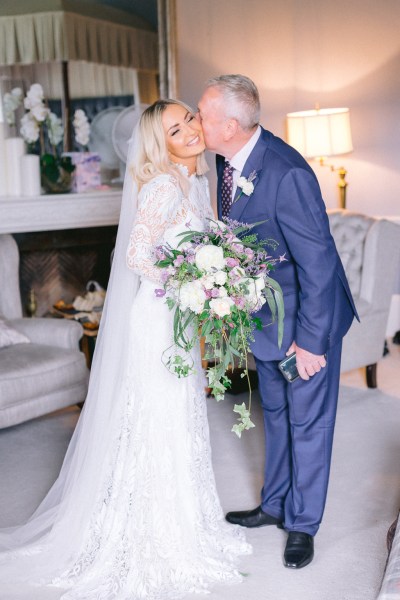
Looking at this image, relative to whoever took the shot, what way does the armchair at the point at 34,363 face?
facing the viewer and to the right of the viewer

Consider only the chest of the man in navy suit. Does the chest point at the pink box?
no

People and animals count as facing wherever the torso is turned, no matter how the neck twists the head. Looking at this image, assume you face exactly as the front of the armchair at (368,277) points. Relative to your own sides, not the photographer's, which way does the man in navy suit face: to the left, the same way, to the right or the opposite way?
the same way

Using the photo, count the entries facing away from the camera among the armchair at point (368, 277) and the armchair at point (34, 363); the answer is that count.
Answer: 0

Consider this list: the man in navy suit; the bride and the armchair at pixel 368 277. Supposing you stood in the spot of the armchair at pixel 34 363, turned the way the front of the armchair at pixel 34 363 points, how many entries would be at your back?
0

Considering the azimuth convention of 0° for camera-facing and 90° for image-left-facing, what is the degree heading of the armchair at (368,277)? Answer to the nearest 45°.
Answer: approximately 45°

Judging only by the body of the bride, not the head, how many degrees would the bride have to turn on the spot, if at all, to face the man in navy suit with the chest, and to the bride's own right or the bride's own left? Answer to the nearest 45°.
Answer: approximately 45° to the bride's own left

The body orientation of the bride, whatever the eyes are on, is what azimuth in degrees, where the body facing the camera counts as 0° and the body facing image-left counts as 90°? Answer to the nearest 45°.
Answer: approximately 315°

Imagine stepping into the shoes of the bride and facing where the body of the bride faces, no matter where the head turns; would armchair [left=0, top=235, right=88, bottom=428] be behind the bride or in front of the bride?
behind

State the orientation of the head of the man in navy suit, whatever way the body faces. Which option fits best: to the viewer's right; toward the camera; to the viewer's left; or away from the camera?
to the viewer's left

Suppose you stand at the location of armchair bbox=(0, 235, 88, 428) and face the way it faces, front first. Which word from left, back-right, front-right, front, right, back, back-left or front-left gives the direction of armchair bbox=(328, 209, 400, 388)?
front-left

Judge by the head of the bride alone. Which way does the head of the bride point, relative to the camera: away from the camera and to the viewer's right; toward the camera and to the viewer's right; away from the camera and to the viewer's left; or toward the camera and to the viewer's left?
toward the camera and to the viewer's right

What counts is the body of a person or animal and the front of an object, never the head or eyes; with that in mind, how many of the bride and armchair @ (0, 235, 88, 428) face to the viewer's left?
0

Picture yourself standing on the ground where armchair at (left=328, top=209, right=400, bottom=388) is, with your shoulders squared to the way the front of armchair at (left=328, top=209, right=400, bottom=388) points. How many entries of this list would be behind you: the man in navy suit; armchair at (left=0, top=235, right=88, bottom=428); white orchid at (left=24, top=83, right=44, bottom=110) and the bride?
0

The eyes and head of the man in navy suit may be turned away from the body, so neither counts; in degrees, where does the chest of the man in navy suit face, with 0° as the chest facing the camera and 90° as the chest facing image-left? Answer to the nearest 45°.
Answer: approximately 45°

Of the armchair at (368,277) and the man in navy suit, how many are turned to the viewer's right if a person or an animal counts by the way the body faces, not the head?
0
